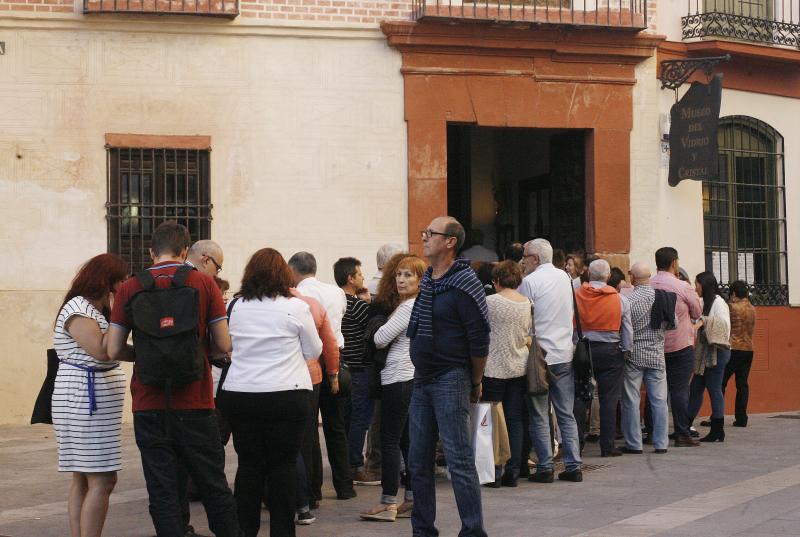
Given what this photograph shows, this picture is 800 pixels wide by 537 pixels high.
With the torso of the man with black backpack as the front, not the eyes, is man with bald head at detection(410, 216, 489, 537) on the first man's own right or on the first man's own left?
on the first man's own right

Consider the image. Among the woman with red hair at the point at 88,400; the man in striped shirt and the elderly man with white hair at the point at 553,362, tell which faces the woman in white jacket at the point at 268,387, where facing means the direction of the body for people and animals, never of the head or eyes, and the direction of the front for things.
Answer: the woman with red hair

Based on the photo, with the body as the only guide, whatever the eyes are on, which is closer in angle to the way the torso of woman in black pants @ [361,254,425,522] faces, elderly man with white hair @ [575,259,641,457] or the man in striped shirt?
the man in striped shirt

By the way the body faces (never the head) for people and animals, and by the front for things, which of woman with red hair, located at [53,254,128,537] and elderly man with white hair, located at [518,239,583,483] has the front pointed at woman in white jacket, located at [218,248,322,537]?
the woman with red hair

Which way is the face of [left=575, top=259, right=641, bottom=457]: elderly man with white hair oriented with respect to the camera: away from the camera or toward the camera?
away from the camera

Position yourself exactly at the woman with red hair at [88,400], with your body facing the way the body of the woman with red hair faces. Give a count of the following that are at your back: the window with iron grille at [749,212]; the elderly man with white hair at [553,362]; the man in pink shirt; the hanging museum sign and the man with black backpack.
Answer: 0

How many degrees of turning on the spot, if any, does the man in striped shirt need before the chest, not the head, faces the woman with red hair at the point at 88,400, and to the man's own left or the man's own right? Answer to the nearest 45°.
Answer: approximately 135° to the man's own right

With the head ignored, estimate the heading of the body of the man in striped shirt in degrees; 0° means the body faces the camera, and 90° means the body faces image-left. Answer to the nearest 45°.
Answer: approximately 270°

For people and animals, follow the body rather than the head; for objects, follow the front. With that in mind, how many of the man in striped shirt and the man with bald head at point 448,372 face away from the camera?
0

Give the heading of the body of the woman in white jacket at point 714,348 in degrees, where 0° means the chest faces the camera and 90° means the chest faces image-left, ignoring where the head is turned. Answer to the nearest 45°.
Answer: approximately 90°

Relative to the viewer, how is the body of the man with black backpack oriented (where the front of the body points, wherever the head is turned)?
away from the camera

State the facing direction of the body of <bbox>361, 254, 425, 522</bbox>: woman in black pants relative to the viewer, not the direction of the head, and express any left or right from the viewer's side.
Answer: facing to the left of the viewer

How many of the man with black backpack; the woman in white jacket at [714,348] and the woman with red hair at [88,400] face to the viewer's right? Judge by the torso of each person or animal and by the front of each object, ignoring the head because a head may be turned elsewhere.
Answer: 1

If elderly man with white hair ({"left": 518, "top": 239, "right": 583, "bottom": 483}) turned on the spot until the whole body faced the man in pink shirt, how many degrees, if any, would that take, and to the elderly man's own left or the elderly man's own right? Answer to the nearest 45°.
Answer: approximately 90° to the elderly man's own right
